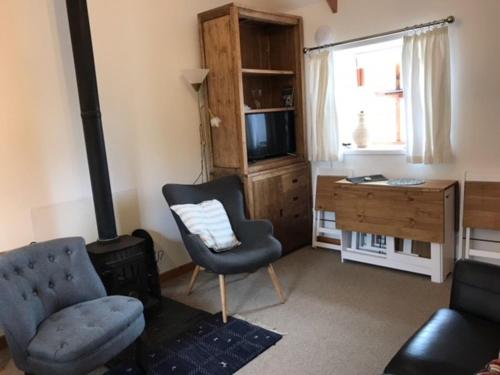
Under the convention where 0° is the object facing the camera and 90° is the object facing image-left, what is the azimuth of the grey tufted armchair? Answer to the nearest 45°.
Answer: approximately 315°

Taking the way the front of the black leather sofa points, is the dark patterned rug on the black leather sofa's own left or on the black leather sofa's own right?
on the black leather sofa's own right

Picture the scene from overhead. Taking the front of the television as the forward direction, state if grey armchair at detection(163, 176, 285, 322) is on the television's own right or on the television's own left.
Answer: on the television's own right

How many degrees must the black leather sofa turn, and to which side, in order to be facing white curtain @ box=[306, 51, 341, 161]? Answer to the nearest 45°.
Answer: approximately 90° to its right

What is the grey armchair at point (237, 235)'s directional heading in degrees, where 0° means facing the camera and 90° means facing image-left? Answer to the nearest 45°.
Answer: approximately 315°
